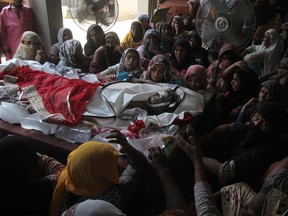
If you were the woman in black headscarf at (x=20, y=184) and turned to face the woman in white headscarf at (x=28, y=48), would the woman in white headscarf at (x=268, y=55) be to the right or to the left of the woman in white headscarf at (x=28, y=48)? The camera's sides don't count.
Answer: right

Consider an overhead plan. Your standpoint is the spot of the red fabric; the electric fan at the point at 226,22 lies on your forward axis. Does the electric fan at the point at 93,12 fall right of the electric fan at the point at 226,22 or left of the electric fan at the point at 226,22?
left

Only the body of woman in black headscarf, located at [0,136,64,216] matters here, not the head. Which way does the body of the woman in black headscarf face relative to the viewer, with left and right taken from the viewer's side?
facing away from the viewer and to the right of the viewer

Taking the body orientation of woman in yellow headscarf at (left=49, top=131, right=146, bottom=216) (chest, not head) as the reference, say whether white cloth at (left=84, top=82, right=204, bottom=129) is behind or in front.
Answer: in front

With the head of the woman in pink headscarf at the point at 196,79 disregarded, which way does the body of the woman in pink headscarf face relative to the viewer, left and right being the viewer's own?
facing the viewer and to the left of the viewer

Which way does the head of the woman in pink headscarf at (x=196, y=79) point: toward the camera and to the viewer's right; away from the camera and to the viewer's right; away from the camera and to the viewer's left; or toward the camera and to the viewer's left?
toward the camera and to the viewer's left

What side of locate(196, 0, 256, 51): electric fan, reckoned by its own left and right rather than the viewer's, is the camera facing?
front

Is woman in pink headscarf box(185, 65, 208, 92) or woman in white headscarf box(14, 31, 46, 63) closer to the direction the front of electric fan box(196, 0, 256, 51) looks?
the woman in pink headscarf

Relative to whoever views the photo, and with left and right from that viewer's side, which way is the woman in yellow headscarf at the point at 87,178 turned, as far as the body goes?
facing away from the viewer and to the right of the viewer

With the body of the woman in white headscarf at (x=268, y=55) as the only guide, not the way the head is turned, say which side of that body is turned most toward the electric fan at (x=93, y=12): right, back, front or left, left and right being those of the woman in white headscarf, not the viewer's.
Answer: front

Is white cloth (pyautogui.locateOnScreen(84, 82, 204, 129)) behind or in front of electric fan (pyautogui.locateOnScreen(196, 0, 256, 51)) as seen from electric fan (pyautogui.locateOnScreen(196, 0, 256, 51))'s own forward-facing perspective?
in front

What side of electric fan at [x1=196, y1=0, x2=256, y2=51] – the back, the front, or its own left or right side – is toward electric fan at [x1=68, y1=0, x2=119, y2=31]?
right
